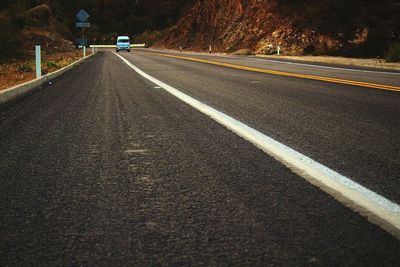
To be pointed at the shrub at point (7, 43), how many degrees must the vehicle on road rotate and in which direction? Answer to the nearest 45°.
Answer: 0° — it already faces it

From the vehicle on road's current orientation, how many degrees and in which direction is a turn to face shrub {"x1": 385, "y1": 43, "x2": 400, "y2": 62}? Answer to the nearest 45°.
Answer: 0° — it already faces it

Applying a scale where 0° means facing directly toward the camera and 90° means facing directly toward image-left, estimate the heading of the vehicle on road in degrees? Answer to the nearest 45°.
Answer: approximately 0°
